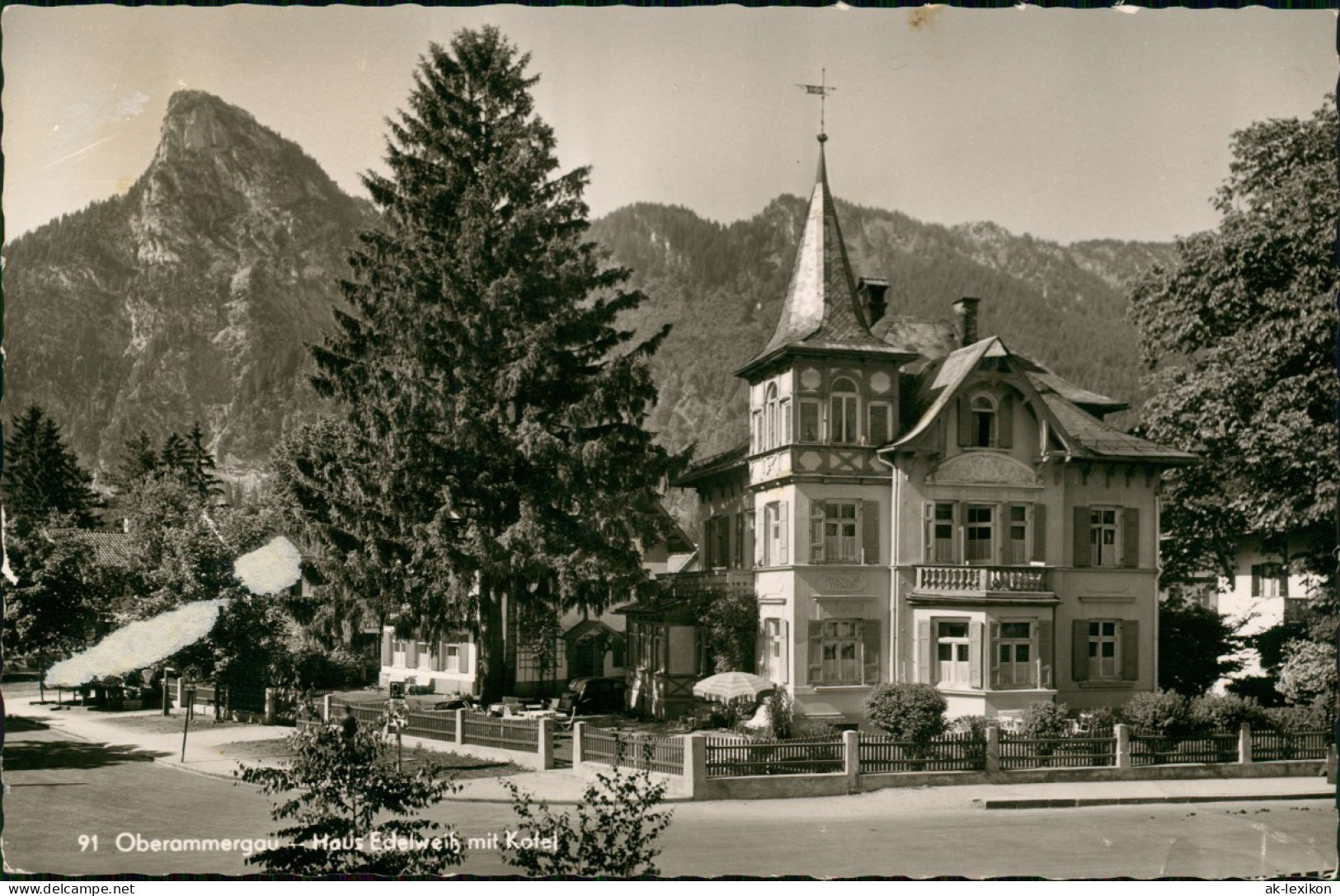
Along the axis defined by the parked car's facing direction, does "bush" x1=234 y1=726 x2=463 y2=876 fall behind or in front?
in front

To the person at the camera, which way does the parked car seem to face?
facing the viewer and to the left of the viewer

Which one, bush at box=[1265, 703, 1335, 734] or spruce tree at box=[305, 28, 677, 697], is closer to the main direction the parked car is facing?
the spruce tree

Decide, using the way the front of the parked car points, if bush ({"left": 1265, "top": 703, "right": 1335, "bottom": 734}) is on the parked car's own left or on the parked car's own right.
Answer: on the parked car's own left

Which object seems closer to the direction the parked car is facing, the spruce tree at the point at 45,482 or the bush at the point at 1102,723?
the spruce tree

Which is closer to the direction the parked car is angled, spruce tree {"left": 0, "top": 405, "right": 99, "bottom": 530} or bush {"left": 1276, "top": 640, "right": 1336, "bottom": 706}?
the spruce tree
